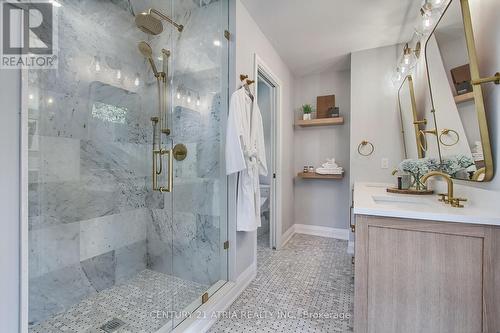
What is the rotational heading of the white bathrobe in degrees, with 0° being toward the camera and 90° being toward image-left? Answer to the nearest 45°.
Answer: approximately 315°

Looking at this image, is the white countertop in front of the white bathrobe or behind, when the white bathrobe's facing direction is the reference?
in front

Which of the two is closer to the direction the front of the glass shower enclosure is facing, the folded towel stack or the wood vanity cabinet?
the wood vanity cabinet

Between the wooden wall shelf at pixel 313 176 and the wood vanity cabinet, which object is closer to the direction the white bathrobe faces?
the wood vanity cabinet

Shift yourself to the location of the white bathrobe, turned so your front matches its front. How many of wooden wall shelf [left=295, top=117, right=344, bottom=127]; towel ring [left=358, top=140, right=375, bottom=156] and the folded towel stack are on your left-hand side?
3

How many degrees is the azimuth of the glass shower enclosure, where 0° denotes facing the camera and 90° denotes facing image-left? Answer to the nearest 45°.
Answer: approximately 315°

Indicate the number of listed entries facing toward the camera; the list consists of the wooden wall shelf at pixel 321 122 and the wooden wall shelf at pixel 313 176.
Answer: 2

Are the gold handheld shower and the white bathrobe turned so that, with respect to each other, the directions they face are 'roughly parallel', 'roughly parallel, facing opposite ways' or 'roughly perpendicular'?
roughly perpendicular

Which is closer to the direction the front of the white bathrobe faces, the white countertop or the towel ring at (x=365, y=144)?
the white countertop
